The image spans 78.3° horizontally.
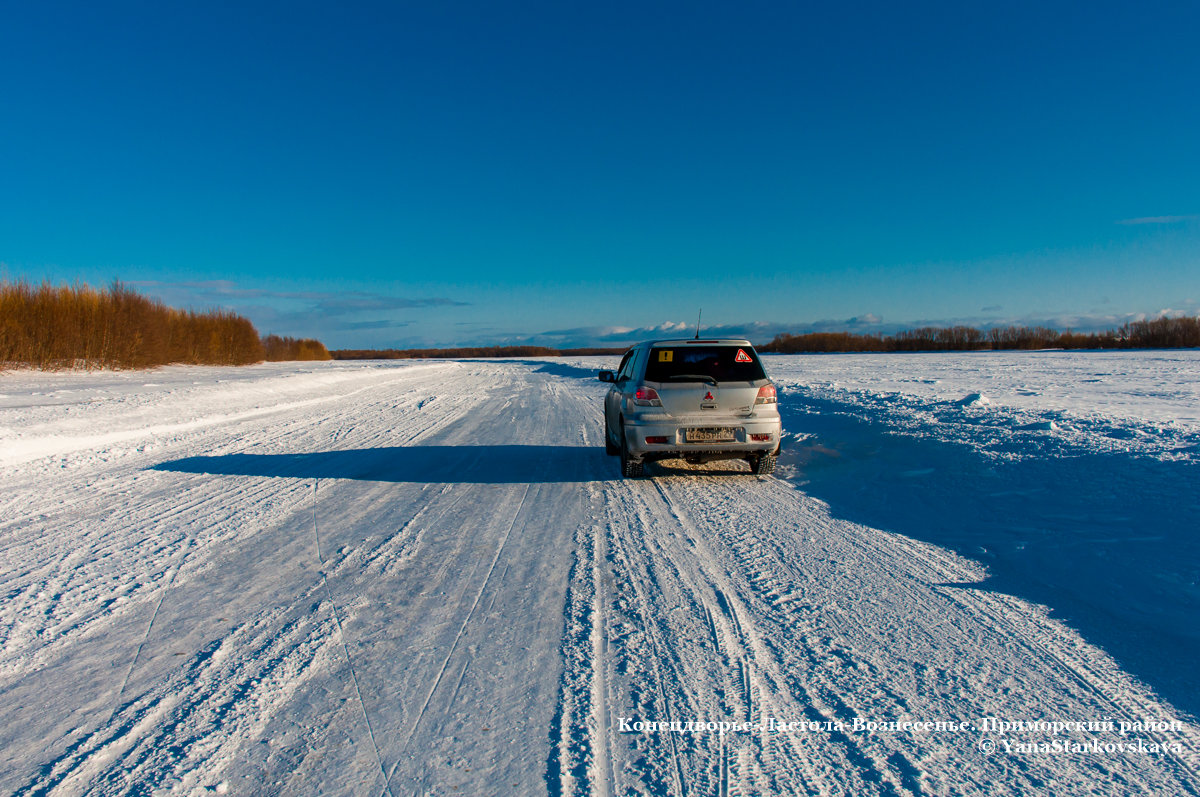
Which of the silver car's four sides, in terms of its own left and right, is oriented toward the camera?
back
